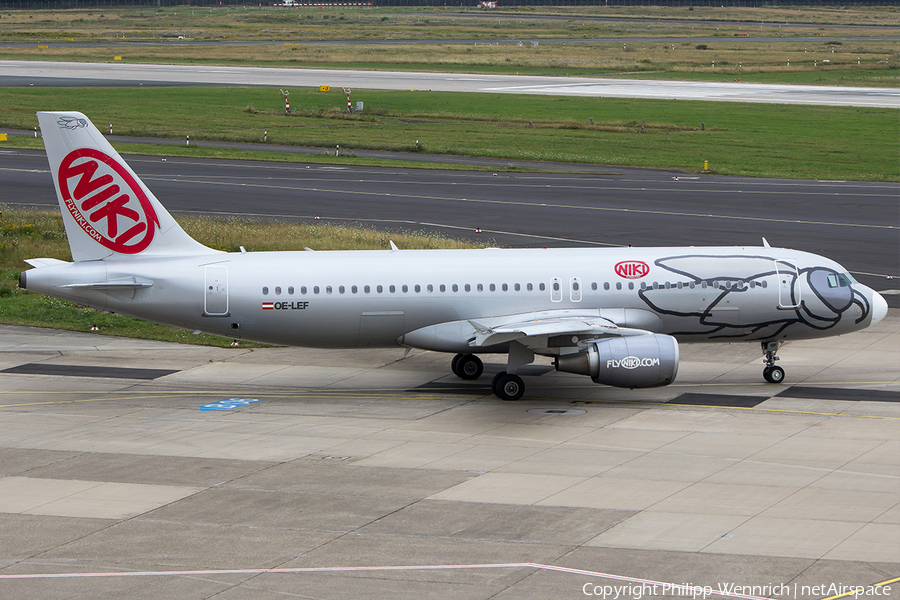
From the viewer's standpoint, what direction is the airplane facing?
to the viewer's right
